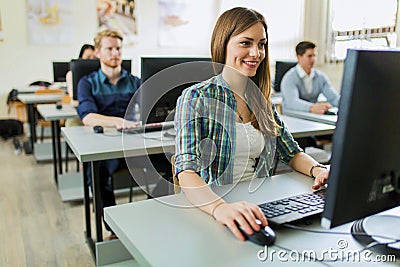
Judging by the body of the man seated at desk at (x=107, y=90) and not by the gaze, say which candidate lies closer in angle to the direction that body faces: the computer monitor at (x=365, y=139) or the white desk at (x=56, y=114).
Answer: the computer monitor

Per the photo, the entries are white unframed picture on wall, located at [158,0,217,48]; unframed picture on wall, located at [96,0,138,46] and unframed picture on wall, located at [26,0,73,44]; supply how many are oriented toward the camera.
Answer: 3

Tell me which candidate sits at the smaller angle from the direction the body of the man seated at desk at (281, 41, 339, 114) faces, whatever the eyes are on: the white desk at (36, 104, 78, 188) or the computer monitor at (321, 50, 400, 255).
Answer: the computer monitor

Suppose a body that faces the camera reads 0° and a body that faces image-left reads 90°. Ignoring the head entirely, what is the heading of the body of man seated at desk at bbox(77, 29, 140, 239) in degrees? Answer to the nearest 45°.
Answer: approximately 315°

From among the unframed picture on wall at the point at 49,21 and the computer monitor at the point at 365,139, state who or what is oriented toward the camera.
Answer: the unframed picture on wall

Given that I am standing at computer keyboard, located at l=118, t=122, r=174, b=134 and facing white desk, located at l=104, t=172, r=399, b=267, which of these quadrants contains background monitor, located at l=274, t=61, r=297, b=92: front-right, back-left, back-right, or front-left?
back-left

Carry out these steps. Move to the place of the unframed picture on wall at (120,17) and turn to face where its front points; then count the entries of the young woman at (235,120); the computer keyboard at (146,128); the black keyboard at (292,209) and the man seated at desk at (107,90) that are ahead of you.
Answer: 4

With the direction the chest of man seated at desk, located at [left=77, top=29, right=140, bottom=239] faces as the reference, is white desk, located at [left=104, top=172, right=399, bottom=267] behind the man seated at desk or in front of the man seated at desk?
in front

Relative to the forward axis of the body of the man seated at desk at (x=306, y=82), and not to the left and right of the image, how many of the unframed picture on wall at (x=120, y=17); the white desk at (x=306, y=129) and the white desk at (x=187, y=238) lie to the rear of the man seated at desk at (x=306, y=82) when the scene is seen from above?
1

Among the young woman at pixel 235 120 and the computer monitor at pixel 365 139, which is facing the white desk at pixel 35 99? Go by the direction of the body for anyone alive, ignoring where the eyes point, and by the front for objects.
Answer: the computer monitor

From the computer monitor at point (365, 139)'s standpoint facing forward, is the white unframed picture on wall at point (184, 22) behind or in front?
in front

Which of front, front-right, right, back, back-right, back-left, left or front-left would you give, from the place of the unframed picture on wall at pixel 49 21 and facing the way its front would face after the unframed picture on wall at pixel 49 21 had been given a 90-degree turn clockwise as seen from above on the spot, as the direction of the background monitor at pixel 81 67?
left

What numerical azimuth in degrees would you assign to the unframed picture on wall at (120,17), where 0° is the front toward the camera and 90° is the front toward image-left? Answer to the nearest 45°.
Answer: approximately 0°

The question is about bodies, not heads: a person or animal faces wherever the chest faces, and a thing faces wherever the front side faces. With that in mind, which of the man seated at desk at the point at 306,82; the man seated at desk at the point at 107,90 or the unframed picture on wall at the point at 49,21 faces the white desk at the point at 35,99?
the unframed picture on wall

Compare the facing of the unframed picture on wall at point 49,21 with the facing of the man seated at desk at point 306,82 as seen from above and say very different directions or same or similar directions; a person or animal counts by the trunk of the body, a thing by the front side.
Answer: same or similar directions

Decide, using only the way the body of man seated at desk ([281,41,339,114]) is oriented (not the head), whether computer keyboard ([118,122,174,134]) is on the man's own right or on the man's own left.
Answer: on the man's own right

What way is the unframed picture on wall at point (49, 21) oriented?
toward the camera

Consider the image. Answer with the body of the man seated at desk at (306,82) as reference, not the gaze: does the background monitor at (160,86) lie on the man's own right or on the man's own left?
on the man's own right

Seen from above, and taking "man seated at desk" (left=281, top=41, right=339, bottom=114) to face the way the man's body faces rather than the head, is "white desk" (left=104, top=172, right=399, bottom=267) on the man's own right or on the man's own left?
on the man's own right
